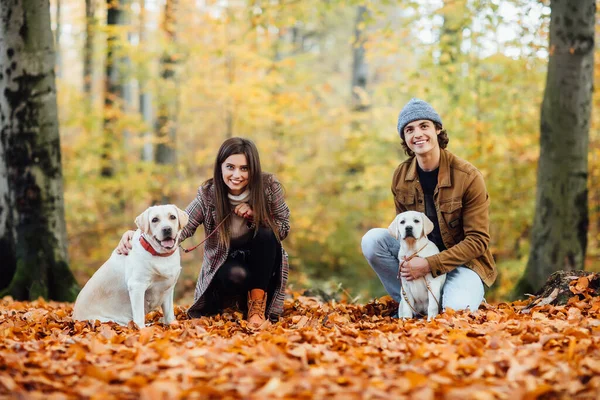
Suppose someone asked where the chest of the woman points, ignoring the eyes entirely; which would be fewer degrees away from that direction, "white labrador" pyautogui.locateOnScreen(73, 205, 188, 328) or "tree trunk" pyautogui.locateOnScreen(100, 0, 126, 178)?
the white labrador

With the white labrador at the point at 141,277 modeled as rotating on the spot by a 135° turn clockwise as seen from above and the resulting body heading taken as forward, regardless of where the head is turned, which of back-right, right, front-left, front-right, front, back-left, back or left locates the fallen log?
back

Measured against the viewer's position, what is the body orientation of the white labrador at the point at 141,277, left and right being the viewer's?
facing the viewer and to the right of the viewer

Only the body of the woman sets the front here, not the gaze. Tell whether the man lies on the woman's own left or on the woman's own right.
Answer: on the woman's own left

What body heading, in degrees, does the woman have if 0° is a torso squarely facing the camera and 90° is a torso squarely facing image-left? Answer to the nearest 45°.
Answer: approximately 0°

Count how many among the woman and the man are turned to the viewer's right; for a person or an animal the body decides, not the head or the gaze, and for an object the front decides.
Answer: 0

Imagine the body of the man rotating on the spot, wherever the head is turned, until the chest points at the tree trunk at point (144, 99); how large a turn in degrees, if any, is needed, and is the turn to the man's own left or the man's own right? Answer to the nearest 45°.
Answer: approximately 90° to the man's own right

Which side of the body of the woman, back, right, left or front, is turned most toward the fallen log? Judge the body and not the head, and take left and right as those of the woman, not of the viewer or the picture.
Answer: left

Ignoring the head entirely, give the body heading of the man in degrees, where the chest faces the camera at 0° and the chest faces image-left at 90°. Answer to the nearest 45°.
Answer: approximately 45°

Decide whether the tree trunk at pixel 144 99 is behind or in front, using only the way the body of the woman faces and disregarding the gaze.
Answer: behind
